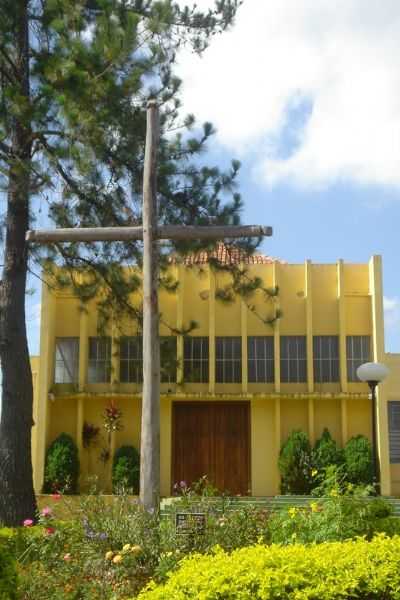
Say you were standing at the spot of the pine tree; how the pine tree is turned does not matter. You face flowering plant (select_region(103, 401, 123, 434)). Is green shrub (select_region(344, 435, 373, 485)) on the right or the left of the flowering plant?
right

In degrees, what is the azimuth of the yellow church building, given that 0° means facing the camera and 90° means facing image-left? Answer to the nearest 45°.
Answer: approximately 0°

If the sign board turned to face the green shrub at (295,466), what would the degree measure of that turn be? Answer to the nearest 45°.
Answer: approximately 180°

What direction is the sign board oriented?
toward the camera

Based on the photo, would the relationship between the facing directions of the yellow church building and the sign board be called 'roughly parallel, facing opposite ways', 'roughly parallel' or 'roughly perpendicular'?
roughly parallel

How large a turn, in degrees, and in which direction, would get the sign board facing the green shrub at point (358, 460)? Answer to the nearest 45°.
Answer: approximately 180°

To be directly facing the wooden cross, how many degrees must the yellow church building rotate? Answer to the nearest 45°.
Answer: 0° — it already faces it

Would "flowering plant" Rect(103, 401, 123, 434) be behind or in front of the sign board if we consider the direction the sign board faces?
behind

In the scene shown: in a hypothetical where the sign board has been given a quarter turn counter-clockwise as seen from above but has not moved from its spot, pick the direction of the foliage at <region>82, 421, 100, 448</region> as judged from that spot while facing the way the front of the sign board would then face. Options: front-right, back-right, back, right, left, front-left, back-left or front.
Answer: left

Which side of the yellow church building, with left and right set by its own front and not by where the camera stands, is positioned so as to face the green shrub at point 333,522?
front

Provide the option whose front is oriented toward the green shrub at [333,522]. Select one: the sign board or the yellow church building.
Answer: the yellow church building

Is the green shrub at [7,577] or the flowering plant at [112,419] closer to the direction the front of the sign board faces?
the green shrub

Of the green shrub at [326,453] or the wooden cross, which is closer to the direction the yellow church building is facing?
the wooden cross

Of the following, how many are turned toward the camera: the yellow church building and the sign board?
2

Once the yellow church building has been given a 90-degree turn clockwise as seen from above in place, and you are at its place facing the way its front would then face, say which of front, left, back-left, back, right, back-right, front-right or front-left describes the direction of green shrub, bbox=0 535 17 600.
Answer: left
